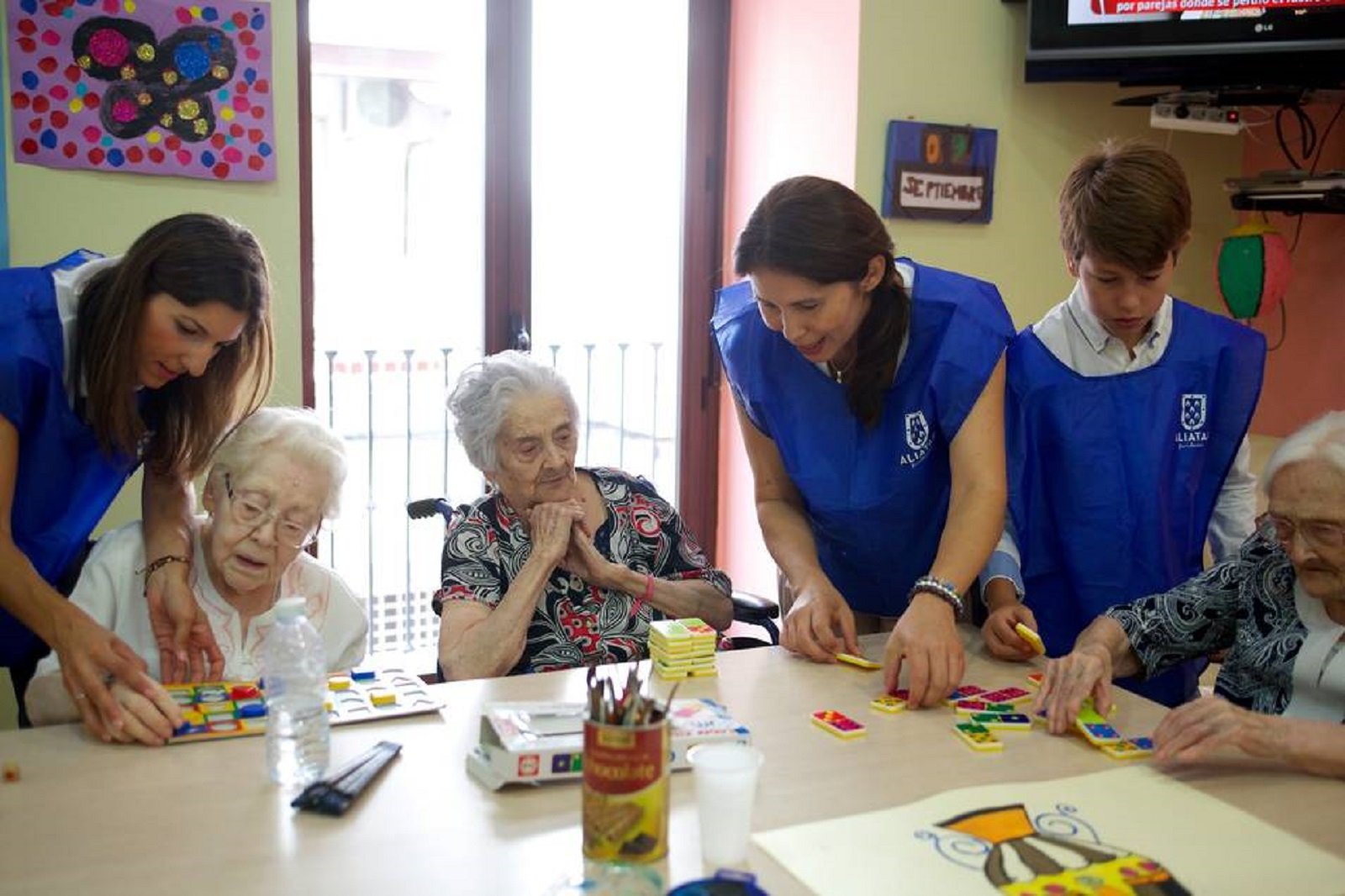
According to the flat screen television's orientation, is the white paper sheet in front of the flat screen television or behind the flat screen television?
in front

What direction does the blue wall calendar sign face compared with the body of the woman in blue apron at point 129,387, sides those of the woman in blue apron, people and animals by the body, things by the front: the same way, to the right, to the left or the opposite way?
to the right

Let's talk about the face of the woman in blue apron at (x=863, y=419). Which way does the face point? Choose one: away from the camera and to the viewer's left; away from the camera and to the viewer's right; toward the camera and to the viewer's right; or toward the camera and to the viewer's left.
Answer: toward the camera and to the viewer's left

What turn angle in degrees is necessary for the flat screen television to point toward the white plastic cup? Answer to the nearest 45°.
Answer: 0° — it already faces it

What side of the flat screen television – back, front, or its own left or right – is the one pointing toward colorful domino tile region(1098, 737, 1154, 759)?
front

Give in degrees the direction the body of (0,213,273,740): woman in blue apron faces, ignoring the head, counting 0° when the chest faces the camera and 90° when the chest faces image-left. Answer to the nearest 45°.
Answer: approximately 315°

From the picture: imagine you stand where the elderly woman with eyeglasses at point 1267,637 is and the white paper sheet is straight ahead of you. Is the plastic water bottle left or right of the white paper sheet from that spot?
right

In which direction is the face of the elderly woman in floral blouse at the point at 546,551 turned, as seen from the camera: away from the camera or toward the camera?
toward the camera

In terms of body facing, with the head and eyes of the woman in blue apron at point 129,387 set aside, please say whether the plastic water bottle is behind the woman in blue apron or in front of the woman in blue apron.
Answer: in front

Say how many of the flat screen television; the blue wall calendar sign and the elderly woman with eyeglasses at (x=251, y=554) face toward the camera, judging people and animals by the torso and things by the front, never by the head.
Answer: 3

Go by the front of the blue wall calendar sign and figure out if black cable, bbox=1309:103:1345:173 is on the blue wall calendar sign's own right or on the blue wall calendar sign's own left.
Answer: on the blue wall calendar sign's own left

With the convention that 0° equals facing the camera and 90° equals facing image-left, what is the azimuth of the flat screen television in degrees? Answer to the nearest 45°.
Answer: approximately 0°

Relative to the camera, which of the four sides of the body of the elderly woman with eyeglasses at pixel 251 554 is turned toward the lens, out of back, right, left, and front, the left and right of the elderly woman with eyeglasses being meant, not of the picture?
front

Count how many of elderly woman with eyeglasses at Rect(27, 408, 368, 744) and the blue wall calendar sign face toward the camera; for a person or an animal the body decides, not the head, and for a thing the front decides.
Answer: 2

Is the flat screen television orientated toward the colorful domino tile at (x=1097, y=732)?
yes

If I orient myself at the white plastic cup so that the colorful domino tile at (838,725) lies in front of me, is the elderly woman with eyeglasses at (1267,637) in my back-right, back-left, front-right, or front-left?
front-right

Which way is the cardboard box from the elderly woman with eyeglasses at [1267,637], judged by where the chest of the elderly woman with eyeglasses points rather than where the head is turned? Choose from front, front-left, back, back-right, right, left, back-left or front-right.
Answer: front

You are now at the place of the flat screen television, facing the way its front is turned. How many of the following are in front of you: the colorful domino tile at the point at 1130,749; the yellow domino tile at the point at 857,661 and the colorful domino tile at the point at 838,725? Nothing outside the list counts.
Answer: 3
